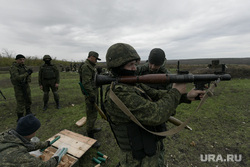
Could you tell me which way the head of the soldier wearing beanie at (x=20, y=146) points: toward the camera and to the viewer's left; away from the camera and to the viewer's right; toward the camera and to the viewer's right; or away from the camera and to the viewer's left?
away from the camera and to the viewer's right

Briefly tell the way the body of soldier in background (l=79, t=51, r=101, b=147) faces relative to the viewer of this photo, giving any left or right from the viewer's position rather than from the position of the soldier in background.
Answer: facing to the right of the viewer

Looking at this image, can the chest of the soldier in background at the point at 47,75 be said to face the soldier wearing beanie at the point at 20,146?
yes

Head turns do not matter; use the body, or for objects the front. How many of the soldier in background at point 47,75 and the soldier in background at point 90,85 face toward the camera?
1

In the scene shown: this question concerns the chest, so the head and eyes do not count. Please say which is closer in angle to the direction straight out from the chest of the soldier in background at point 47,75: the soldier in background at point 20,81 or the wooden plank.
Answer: the wooden plank

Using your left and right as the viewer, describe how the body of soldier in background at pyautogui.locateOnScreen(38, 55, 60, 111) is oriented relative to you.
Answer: facing the viewer

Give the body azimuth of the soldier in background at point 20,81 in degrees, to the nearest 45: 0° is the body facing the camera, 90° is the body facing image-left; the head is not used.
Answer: approximately 315°

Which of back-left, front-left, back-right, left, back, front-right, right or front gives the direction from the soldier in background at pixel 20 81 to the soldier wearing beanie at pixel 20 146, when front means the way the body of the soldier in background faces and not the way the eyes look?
front-right

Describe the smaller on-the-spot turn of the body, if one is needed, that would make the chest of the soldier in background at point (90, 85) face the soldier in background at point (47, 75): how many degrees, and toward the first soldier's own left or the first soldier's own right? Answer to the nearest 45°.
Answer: approximately 135° to the first soldier's own left

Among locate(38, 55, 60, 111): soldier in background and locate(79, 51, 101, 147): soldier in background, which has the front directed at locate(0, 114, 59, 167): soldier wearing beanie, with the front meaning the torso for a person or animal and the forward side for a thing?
locate(38, 55, 60, 111): soldier in background

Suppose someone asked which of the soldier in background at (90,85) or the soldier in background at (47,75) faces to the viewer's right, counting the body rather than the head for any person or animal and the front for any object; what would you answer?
the soldier in background at (90,85)

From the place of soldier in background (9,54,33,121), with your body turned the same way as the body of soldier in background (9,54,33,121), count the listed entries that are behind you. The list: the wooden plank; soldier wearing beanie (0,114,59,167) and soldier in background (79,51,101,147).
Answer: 0

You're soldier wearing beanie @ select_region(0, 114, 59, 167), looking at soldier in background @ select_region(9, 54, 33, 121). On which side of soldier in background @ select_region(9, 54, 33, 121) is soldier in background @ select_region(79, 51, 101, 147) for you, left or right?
right
